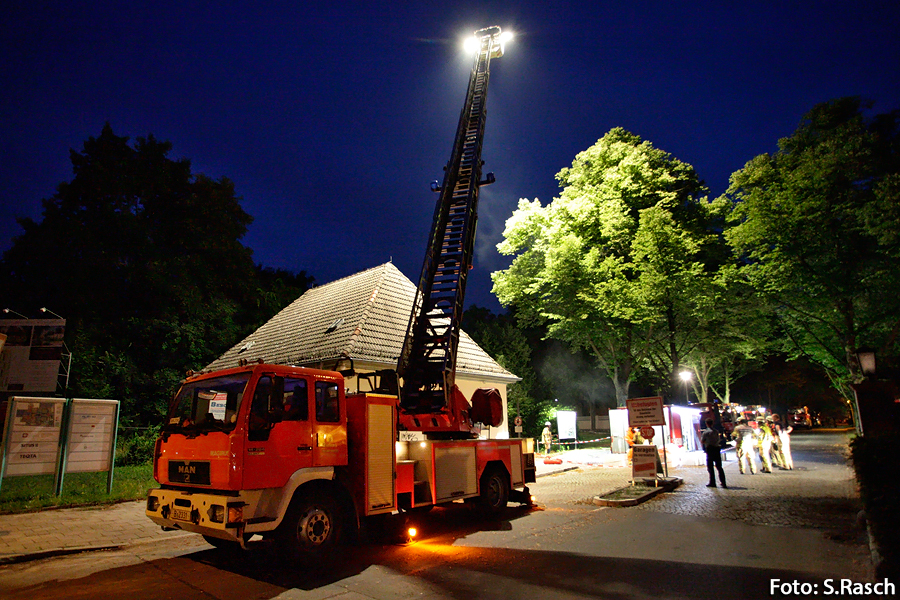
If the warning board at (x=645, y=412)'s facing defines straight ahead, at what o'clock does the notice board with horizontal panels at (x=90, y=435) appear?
The notice board with horizontal panels is roughly at 2 o'clock from the warning board.

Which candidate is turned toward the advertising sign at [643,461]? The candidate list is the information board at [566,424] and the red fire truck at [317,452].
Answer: the information board

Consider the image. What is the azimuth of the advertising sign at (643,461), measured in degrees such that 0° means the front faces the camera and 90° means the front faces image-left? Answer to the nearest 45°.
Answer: approximately 0°

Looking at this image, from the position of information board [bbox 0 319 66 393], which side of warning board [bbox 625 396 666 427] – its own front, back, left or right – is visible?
right

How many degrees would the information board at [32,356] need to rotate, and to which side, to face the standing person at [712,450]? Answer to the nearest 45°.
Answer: approximately 45° to its left

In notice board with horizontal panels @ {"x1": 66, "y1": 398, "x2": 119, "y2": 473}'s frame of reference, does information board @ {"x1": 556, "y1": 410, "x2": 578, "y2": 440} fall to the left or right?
on its left

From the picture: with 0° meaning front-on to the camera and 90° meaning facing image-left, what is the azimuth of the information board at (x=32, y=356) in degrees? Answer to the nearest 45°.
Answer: approximately 0°

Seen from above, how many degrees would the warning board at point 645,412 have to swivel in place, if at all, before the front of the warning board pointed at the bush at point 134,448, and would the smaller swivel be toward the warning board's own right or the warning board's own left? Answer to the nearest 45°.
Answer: approximately 90° to the warning board's own right

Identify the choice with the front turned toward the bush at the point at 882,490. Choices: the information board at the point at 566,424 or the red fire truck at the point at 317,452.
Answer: the information board

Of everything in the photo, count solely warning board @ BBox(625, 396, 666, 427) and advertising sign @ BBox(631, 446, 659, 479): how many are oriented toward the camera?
2

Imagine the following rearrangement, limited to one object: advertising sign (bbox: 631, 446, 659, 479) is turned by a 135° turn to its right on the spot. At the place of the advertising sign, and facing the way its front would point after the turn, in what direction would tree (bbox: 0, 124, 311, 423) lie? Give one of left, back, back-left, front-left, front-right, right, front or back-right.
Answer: front-left

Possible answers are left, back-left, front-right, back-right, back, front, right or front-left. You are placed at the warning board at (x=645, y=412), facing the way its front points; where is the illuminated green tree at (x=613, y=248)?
back

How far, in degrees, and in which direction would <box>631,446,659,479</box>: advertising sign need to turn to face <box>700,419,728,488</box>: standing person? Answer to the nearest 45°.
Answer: approximately 90° to its left

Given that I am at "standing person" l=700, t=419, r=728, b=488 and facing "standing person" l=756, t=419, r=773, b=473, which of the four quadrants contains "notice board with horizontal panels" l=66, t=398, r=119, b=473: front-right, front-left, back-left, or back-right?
back-left

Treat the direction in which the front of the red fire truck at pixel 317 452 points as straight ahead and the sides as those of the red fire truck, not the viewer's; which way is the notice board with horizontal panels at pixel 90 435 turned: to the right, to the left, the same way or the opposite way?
to the left
